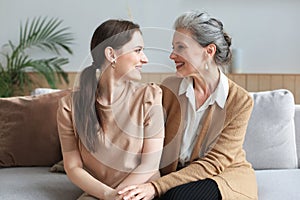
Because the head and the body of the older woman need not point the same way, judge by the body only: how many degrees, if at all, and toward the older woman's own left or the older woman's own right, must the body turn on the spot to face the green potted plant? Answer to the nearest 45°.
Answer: approximately 90° to the older woman's own right

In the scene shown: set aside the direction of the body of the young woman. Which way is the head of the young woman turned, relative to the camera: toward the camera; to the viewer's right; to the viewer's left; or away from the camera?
to the viewer's right

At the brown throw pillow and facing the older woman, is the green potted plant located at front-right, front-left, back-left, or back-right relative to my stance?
back-left

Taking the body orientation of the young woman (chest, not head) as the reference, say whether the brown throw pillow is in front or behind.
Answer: behind

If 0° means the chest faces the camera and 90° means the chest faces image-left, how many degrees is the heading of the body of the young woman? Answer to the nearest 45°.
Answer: approximately 0°

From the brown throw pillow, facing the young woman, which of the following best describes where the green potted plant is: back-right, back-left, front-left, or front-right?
back-left

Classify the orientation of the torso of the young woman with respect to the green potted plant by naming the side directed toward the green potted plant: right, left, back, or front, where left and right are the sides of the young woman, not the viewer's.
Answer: back
